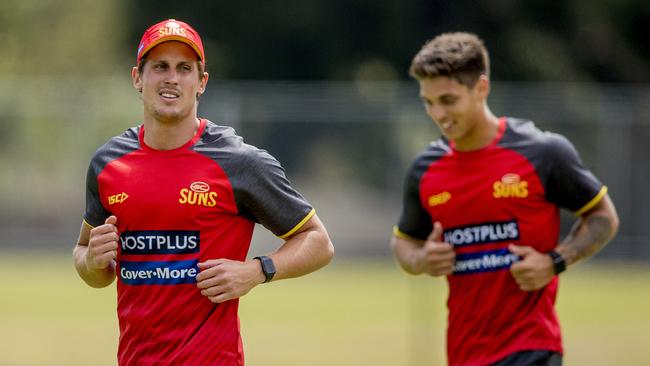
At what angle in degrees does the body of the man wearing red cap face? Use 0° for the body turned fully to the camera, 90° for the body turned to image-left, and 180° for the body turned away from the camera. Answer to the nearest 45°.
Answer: approximately 45°
